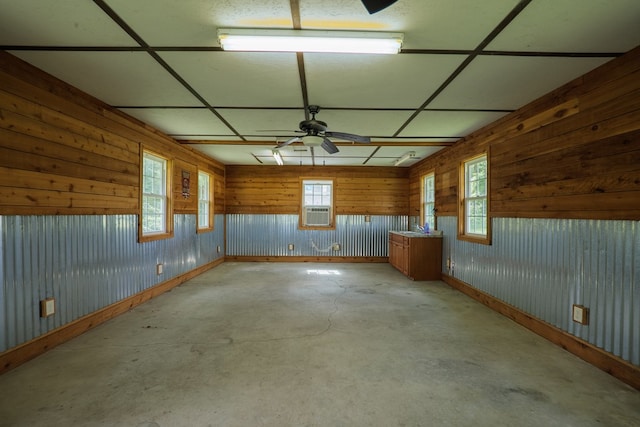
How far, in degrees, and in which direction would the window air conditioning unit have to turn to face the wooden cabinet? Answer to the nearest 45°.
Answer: approximately 45° to its left

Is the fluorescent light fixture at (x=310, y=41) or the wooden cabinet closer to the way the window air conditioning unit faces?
the fluorescent light fixture

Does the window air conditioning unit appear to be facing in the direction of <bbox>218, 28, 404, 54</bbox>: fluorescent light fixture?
yes

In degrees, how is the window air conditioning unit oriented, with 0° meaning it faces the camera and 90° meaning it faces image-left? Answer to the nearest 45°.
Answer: approximately 0°

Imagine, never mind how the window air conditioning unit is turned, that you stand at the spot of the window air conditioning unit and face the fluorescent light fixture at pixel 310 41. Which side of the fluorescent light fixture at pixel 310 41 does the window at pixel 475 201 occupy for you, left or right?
left

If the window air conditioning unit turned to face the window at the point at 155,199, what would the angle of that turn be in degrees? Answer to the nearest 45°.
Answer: approximately 45° to its right
